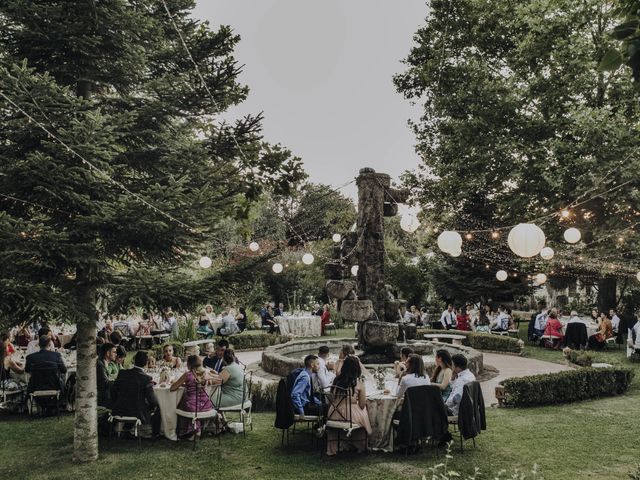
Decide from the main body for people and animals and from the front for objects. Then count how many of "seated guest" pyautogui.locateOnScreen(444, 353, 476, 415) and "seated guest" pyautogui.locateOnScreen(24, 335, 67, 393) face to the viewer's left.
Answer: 1

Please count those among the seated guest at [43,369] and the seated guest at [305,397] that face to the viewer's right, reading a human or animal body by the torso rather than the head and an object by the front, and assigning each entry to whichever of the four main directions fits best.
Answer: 1

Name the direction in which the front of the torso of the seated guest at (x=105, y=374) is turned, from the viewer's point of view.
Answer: to the viewer's right

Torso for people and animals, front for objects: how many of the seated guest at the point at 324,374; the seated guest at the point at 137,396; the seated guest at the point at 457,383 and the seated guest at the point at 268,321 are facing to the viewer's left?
1

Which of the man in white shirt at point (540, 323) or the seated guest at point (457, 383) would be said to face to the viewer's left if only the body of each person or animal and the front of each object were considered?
the seated guest

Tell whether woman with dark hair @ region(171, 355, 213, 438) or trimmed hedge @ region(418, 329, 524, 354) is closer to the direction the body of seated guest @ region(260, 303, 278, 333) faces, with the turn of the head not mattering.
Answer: the trimmed hedge

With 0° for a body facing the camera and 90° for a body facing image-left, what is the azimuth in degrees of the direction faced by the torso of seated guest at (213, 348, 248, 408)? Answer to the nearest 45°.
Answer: approximately 135°

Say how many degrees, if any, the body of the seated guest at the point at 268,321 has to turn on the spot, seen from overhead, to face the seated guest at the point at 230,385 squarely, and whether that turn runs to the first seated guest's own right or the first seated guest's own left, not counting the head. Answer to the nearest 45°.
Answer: approximately 90° to the first seated guest's own right

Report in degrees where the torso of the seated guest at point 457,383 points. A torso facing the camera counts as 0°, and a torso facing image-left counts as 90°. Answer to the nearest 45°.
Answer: approximately 90°

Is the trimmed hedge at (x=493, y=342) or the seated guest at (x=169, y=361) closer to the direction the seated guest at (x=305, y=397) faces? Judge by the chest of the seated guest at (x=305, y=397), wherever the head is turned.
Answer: the trimmed hedge

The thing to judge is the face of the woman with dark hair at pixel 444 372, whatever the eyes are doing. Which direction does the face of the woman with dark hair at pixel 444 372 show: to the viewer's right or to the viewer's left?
to the viewer's left

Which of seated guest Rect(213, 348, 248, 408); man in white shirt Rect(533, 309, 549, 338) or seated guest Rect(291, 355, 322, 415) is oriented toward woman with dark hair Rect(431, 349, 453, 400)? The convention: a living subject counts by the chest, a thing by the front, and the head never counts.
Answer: seated guest Rect(291, 355, 322, 415)

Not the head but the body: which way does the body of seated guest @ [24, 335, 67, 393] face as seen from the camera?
away from the camera
